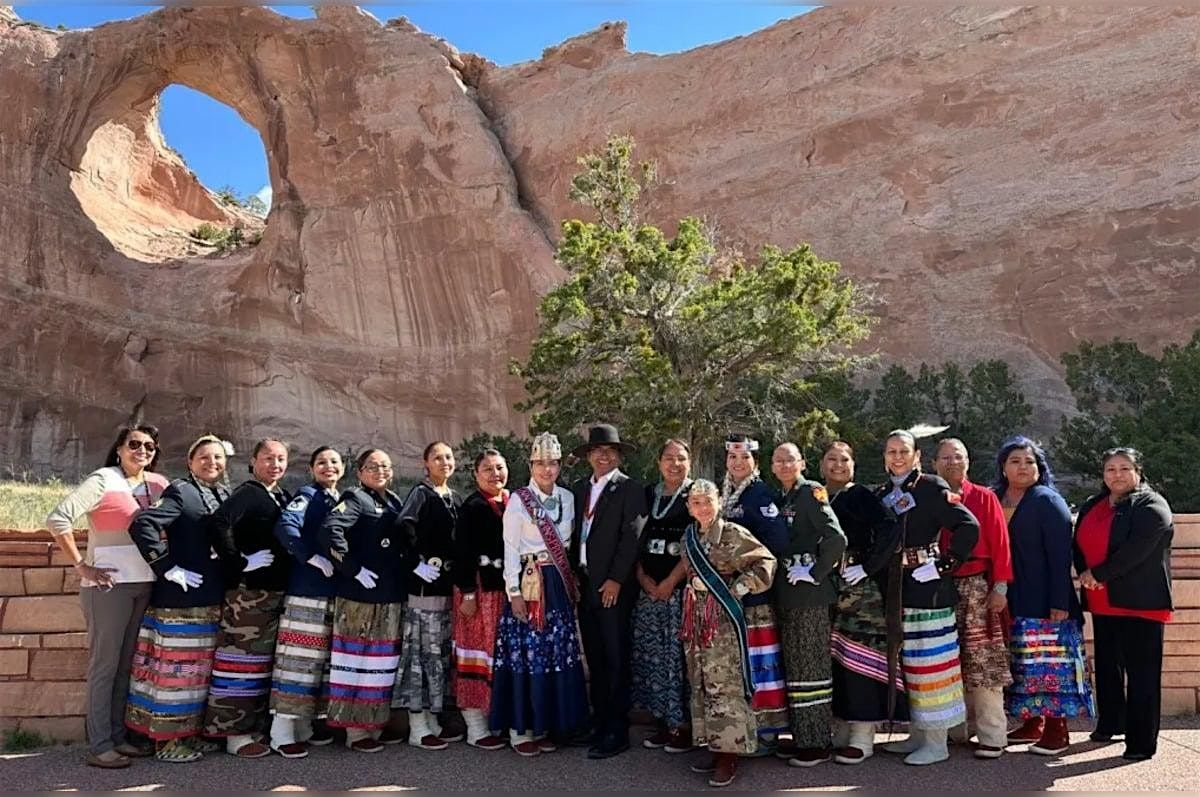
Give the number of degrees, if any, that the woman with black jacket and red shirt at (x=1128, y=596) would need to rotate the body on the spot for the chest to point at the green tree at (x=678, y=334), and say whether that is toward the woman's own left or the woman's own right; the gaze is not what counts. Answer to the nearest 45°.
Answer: approximately 90° to the woman's own right

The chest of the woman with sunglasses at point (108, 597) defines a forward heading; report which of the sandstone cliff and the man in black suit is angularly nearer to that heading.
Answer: the man in black suit

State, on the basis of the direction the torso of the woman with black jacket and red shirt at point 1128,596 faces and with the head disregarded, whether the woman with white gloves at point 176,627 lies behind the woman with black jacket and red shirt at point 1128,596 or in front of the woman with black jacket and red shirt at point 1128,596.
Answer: in front

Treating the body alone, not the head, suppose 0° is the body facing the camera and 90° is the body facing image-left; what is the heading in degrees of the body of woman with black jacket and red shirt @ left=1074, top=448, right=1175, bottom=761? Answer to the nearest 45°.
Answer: approximately 45°

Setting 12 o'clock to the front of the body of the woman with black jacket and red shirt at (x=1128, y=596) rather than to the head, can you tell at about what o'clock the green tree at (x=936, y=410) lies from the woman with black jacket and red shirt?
The green tree is roughly at 4 o'clock from the woman with black jacket and red shirt.

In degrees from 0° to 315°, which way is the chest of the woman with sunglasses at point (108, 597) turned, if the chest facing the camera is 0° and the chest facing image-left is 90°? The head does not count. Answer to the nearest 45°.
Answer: approximately 315°

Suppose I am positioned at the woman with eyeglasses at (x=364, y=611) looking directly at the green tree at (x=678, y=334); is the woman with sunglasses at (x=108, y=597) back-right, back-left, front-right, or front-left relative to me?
back-left
